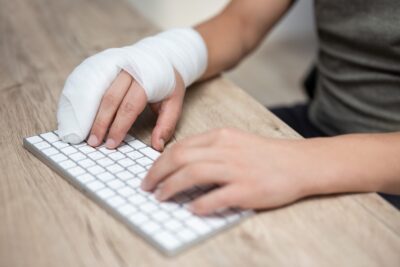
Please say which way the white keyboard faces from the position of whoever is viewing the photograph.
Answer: facing away from the viewer and to the right of the viewer
